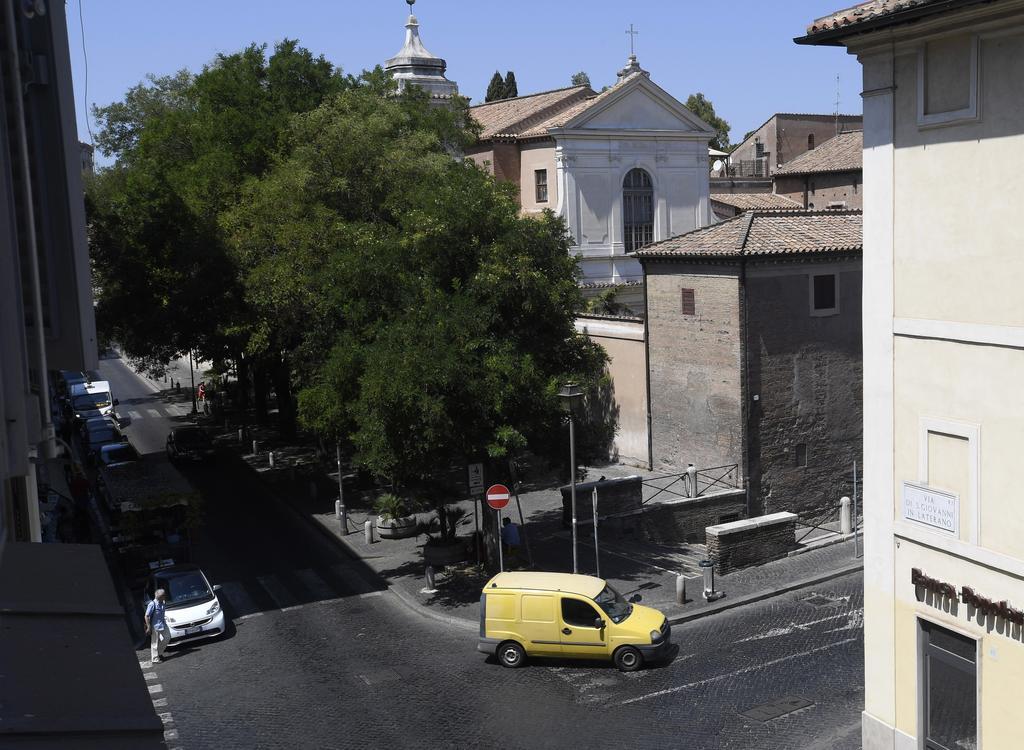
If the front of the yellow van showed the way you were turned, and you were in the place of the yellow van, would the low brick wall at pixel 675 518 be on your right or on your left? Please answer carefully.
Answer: on your left

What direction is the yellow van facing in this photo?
to the viewer's right

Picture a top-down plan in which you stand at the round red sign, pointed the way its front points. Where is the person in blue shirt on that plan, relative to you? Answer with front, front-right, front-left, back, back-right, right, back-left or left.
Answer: right

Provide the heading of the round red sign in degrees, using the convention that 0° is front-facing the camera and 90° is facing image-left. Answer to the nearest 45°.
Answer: approximately 0°

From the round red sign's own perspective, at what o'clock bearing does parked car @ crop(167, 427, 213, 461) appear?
The parked car is roughly at 5 o'clock from the round red sign.

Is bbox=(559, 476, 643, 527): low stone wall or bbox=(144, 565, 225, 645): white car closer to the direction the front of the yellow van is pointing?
the low stone wall

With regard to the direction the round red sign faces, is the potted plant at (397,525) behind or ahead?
behind

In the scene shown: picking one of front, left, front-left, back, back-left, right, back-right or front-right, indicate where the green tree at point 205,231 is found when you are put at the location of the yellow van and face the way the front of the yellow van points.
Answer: back-left

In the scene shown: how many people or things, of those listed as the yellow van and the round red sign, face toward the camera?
1

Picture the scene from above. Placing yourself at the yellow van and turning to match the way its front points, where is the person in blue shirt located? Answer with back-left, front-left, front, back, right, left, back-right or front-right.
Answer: back

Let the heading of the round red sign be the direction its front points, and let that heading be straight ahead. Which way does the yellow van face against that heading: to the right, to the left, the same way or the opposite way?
to the left

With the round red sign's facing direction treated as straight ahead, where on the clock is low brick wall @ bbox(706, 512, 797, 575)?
The low brick wall is roughly at 8 o'clock from the round red sign.
